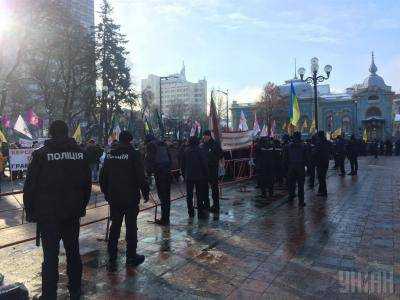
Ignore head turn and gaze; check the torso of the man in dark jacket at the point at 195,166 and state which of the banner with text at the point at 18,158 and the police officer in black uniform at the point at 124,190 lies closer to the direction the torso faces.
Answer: the banner with text

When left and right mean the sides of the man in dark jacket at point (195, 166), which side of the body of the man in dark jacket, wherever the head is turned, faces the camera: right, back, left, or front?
back

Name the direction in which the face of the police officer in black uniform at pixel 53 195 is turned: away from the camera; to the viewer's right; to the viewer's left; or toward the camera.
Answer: away from the camera

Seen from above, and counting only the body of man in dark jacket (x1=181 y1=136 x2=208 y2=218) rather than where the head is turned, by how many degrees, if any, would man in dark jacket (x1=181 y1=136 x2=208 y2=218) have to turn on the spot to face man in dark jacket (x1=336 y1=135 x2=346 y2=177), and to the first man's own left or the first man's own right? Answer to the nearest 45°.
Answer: approximately 45° to the first man's own right

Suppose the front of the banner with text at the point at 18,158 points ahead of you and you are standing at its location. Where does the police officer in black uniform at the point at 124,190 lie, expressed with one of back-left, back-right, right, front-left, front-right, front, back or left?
front

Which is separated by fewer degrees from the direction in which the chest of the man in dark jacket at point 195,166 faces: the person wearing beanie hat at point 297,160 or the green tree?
the green tree

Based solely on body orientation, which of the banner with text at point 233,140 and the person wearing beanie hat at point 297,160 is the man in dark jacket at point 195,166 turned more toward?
the banner with text

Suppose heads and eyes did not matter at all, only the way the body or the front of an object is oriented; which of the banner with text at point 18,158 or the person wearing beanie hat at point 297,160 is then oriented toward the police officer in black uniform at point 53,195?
the banner with text

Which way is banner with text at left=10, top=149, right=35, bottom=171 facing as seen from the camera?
toward the camera

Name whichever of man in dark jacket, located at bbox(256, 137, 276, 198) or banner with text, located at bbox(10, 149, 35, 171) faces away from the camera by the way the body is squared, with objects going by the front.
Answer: the man in dark jacket
